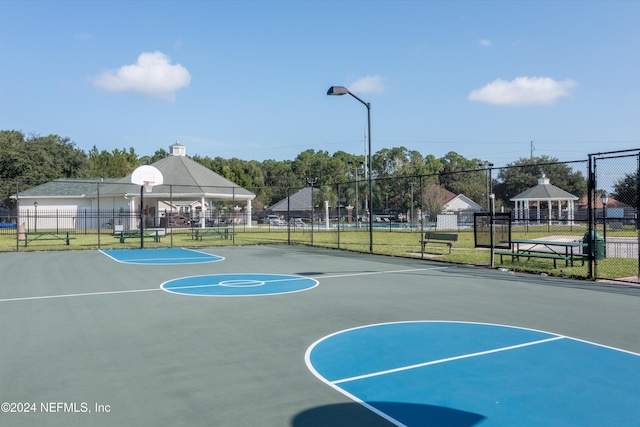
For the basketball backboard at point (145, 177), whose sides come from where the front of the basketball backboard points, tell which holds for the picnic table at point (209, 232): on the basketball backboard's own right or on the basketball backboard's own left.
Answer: on the basketball backboard's own left

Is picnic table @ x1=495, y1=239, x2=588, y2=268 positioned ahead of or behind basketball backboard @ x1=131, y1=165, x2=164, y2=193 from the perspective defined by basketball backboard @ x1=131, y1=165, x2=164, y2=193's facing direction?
ahead

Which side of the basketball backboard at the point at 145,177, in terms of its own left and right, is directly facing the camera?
front

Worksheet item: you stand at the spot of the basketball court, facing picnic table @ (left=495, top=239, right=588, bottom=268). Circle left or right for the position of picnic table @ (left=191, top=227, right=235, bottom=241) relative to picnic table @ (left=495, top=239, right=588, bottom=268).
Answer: left

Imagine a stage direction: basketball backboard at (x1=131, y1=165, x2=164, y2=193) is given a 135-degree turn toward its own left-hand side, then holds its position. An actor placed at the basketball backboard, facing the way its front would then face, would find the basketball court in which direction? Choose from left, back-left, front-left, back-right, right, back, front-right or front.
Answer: back-right
